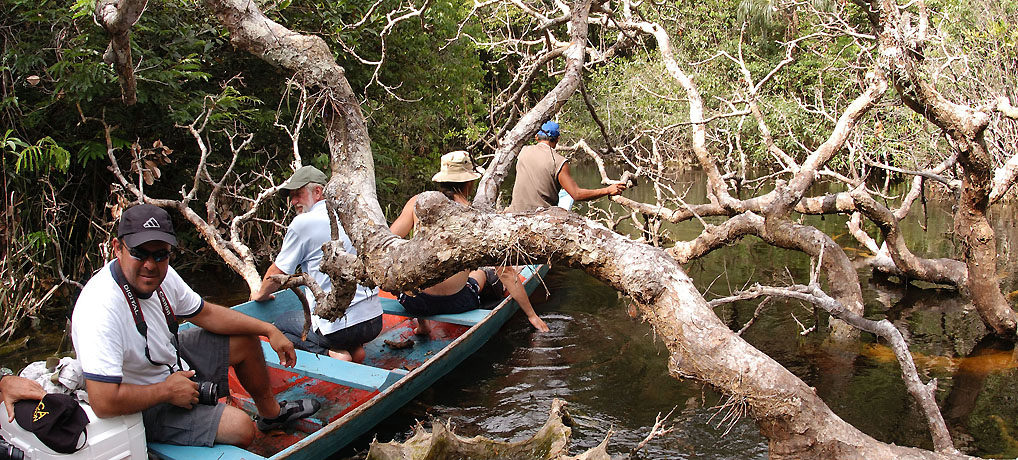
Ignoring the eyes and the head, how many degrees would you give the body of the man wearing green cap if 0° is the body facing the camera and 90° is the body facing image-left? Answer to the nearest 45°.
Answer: approximately 90°

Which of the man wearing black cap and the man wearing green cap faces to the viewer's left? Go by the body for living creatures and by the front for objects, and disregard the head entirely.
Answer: the man wearing green cap

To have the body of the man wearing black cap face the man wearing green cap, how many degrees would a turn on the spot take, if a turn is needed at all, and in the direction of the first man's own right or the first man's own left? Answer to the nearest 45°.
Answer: approximately 90° to the first man's own left

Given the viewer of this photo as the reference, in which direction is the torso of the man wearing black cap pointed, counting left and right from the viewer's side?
facing the viewer and to the right of the viewer

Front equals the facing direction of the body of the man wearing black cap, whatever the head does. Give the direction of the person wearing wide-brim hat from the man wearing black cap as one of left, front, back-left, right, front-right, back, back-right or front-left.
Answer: left
